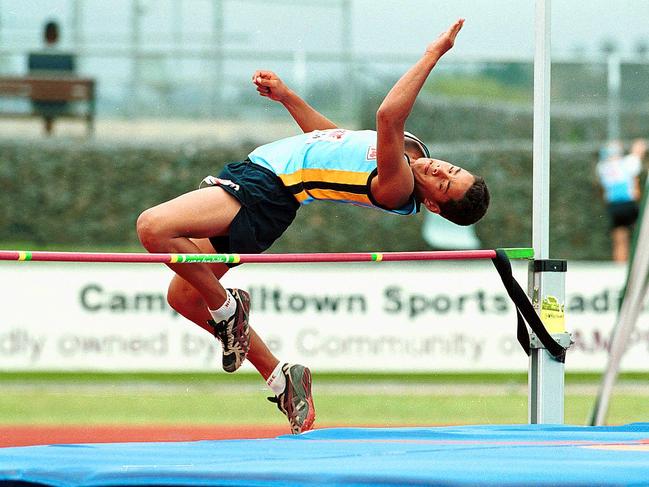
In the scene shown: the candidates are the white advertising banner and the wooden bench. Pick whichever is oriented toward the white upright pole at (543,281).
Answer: the white advertising banner

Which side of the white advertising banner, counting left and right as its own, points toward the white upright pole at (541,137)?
front

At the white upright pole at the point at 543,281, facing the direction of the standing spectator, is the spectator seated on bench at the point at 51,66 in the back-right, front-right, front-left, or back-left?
front-left

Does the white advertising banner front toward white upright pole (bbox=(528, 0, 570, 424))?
yes

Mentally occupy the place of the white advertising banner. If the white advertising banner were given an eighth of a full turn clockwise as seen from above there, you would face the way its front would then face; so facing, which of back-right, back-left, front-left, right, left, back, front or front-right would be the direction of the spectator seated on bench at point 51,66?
right

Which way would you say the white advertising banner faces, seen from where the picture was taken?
facing the viewer

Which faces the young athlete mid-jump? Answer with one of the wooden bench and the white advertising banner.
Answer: the white advertising banner
